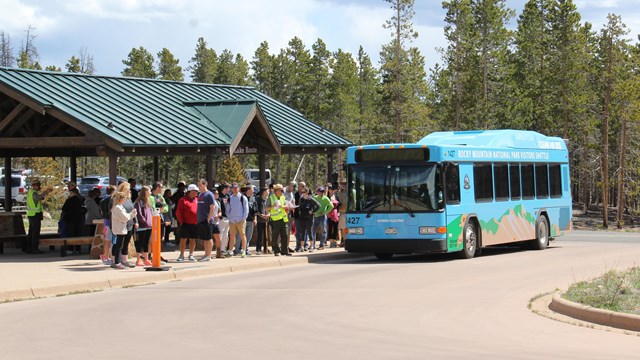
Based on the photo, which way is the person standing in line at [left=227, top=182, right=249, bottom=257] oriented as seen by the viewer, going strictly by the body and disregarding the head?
toward the camera

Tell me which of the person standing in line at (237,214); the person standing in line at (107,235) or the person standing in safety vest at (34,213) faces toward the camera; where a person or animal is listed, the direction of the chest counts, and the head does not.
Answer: the person standing in line at (237,214)

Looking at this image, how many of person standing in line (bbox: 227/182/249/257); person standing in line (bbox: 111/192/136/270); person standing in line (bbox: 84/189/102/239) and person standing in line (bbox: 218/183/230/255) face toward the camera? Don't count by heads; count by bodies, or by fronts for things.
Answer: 1

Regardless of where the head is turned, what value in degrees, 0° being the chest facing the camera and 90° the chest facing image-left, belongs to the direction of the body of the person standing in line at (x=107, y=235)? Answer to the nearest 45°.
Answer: approximately 270°

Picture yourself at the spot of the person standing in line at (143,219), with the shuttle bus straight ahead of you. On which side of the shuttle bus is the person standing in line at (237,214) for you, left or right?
left

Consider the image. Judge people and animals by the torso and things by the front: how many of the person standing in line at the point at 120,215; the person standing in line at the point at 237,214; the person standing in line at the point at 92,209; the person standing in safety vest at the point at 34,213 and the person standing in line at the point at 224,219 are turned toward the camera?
1

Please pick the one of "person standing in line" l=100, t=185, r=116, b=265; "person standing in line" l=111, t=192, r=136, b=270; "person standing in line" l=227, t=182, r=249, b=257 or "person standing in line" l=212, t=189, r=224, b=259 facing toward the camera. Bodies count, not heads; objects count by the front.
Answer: "person standing in line" l=227, t=182, r=249, b=257
